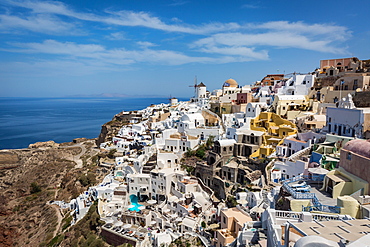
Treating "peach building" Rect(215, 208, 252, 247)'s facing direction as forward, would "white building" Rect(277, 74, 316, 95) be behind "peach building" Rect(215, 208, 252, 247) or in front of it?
behind

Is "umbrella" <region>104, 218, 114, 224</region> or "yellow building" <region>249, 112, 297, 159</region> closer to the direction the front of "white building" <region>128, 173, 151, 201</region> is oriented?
the umbrella

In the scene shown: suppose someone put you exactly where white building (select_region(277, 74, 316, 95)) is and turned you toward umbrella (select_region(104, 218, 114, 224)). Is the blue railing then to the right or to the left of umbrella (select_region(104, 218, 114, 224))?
left

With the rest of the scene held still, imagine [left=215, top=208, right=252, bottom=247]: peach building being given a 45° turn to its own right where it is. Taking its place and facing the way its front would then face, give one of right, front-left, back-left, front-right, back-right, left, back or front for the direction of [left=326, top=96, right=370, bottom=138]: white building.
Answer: back-right

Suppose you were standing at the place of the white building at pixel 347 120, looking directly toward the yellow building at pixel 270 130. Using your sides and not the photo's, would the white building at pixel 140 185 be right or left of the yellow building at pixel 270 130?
left

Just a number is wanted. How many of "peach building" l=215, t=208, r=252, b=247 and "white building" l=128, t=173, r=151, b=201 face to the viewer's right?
0
